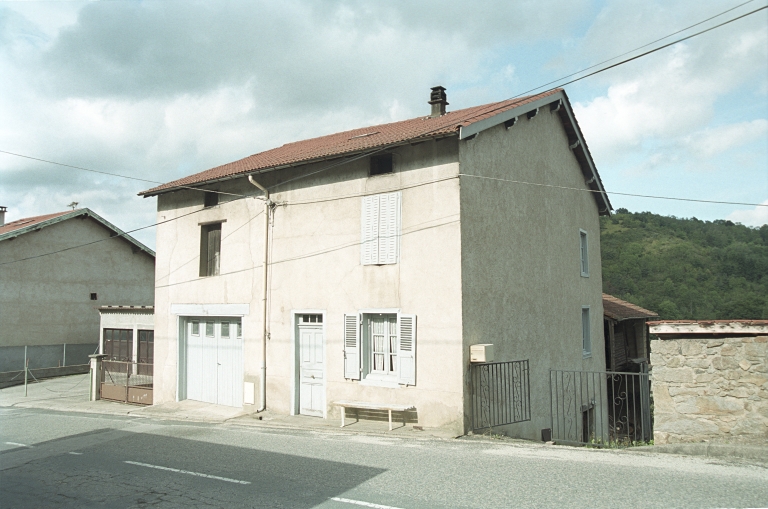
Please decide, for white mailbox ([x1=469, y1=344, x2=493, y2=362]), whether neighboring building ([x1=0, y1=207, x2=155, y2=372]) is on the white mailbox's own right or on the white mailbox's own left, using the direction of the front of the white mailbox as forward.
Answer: on the white mailbox's own right

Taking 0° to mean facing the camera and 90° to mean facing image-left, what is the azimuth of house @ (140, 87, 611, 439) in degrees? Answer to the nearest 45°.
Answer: approximately 45°

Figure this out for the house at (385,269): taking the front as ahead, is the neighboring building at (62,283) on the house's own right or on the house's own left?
on the house's own right
